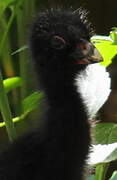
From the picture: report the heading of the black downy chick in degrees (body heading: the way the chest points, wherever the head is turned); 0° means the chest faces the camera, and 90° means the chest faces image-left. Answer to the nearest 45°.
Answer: approximately 270°
